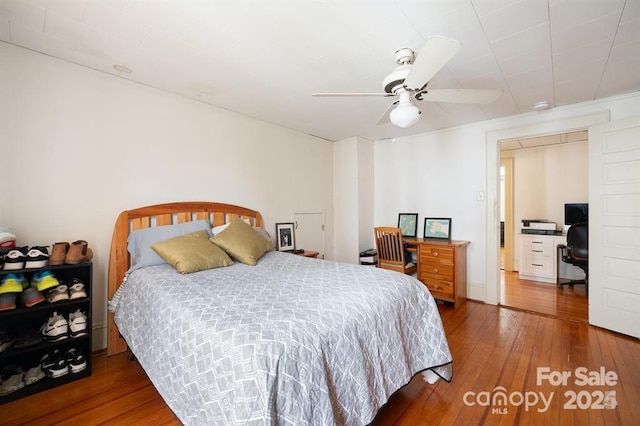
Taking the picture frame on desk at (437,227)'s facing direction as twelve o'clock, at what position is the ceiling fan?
The ceiling fan is roughly at 12 o'clock from the picture frame on desk.

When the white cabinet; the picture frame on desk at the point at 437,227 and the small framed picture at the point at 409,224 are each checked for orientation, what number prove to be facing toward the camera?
3

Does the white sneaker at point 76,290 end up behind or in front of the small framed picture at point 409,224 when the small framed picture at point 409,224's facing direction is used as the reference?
in front

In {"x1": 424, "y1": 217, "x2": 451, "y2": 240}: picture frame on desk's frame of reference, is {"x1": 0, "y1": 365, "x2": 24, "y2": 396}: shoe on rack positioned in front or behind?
in front

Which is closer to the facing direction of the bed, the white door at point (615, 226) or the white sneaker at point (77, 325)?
the white door

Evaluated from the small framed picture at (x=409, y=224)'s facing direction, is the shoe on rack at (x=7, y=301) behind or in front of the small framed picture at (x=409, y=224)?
in front

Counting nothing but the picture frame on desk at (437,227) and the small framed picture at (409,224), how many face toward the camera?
2

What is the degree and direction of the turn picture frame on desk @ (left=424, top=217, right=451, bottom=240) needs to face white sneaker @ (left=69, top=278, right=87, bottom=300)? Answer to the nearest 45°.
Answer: approximately 45° to its right

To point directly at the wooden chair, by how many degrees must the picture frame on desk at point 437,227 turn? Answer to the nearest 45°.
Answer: approximately 45° to its right

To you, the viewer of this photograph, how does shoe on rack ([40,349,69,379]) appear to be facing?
facing the viewer and to the right of the viewer

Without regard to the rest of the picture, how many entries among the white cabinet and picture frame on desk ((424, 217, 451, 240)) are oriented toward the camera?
2
